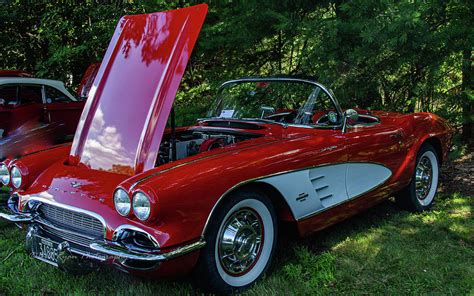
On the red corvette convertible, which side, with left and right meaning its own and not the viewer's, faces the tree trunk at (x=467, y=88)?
back

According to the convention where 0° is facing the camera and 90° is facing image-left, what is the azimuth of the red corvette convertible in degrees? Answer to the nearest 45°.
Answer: approximately 45°
